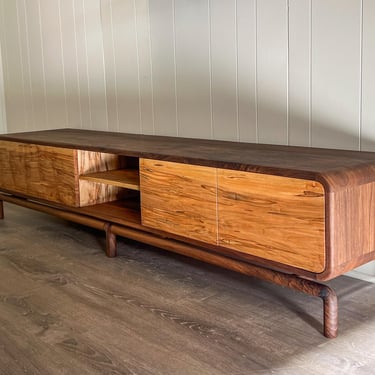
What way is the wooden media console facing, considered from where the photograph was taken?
facing the viewer and to the left of the viewer
